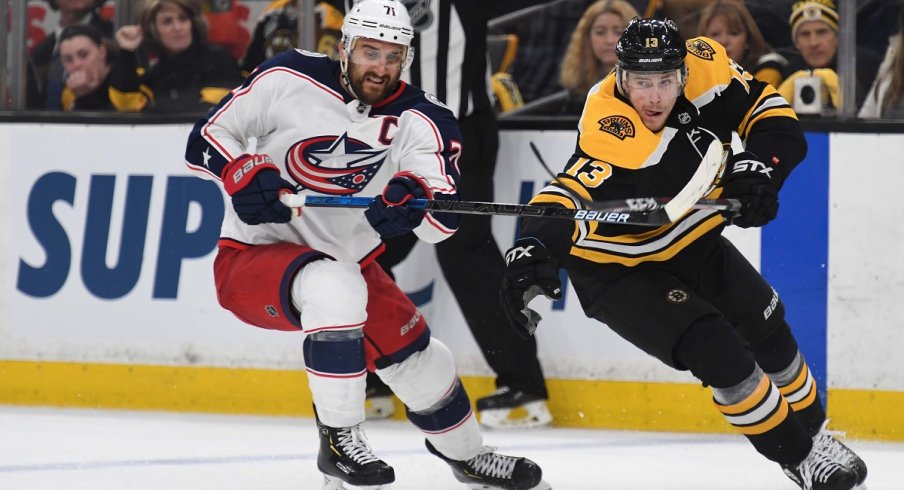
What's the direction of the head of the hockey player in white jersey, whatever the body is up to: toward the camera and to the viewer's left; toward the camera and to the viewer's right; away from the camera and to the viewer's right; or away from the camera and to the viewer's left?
toward the camera and to the viewer's right

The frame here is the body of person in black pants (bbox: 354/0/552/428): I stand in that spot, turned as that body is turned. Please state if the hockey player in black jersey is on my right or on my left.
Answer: on my left

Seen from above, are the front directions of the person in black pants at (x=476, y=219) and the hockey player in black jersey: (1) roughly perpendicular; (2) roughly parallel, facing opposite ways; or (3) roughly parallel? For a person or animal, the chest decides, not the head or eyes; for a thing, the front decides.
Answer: roughly perpendicular

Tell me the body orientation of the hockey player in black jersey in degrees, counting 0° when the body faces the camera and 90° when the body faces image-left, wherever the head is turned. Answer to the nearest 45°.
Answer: approximately 0°

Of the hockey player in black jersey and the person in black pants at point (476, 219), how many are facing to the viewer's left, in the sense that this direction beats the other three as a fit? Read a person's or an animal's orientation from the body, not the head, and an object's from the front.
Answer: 1

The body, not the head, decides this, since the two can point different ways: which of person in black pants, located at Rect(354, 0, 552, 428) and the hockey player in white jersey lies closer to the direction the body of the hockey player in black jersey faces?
the hockey player in white jersey
